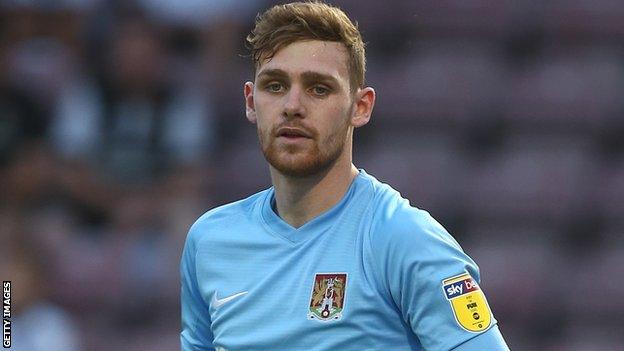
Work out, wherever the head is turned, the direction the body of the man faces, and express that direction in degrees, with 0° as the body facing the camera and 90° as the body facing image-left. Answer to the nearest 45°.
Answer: approximately 45°
